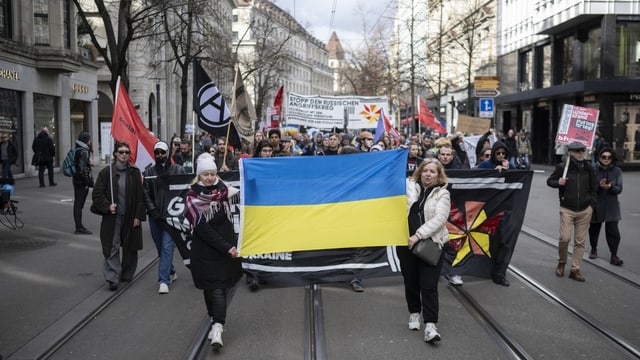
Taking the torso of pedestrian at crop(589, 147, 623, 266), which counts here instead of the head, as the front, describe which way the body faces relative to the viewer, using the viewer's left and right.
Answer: facing the viewer

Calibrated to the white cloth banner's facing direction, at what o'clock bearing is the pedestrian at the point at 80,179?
The pedestrian is roughly at 1 o'clock from the white cloth banner.

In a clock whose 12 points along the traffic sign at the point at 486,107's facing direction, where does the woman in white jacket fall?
The woman in white jacket is roughly at 12 o'clock from the traffic sign.

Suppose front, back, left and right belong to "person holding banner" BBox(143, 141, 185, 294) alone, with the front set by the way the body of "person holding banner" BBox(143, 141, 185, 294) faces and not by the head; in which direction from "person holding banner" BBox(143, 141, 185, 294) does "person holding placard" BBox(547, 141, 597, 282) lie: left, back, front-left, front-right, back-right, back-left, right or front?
left

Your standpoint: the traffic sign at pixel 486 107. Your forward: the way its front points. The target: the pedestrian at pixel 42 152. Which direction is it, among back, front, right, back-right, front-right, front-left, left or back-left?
right

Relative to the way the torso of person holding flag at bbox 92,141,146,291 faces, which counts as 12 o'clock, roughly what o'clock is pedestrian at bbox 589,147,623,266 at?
The pedestrian is roughly at 9 o'clock from the person holding flag.

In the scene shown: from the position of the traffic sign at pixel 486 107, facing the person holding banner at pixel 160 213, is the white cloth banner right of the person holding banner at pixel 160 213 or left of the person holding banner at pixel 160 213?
right

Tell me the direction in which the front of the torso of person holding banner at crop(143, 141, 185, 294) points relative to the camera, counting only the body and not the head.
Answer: toward the camera

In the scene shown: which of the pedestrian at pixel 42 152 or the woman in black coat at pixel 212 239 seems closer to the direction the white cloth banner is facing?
the woman in black coat

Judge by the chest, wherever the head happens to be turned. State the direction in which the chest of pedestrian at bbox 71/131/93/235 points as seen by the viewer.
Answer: to the viewer's right

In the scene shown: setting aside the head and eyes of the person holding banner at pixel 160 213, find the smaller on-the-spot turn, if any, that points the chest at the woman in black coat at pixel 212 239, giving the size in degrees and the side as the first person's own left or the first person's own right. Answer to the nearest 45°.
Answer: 0° — they already face them

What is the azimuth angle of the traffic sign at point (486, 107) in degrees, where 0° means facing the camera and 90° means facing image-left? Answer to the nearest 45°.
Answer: approximately 0°
